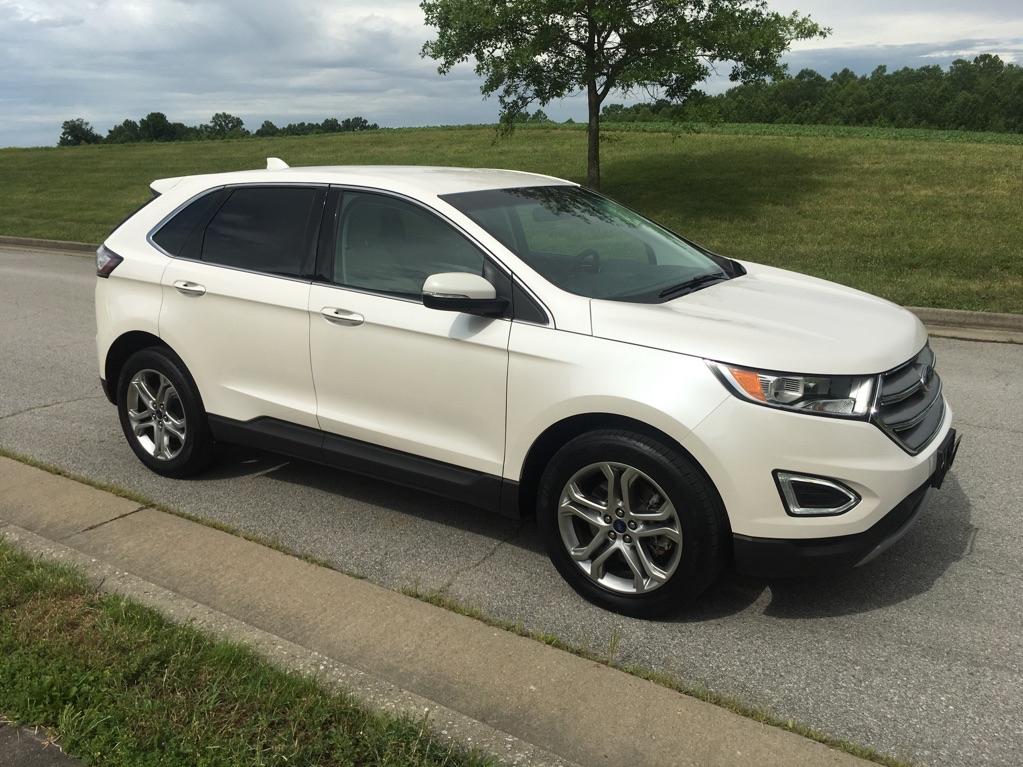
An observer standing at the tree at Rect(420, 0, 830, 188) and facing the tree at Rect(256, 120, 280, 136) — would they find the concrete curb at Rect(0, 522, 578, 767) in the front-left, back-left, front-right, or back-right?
back-left

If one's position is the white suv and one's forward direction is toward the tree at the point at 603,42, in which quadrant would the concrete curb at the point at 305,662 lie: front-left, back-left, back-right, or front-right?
back-left

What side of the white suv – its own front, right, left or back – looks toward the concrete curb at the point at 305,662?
right

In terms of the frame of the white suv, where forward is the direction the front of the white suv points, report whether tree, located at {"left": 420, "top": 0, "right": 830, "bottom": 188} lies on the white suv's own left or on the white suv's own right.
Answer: on the white suv's own left

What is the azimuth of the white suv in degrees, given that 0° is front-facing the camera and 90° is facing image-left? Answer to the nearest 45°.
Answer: approximately 315°
